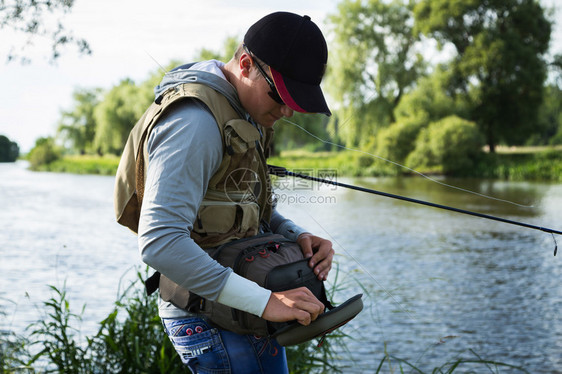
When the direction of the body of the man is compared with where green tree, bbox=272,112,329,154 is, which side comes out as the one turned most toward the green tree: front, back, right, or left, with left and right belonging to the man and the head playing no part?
left

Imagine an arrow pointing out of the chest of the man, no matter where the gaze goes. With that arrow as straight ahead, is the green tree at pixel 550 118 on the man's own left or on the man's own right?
on the man's own left

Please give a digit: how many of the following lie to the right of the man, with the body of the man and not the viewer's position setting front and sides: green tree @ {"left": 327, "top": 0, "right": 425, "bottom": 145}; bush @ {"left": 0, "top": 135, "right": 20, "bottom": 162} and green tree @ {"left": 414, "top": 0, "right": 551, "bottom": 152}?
0

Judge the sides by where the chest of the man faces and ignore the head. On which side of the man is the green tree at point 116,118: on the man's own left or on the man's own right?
on the man's own left

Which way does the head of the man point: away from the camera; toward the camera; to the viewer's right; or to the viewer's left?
to the viewer's right

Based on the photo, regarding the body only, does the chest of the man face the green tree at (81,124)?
no

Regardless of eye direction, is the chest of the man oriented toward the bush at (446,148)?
no

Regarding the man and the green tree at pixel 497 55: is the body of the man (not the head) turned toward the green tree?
no

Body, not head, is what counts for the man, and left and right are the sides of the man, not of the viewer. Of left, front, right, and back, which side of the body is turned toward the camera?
right
